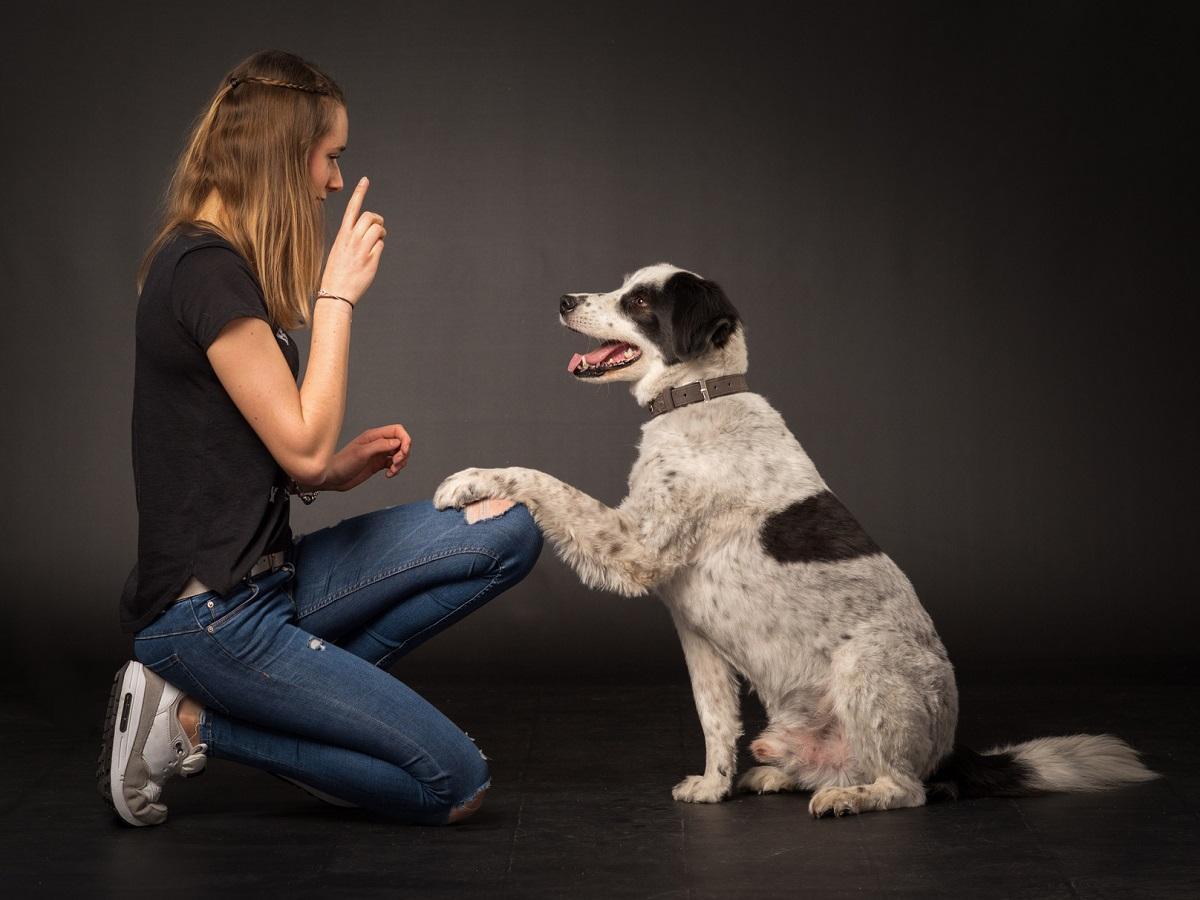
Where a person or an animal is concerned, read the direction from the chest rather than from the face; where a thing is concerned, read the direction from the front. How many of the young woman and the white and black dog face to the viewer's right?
1

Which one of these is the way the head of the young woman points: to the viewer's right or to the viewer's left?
to the viewer's right

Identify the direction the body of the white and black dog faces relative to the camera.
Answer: to the viewer's left

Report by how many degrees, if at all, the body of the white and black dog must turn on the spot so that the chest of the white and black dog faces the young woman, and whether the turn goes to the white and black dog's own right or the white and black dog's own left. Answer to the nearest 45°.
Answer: approximately 45° to the white and black dog's own left

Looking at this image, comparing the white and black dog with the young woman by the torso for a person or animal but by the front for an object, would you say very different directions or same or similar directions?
very different directions

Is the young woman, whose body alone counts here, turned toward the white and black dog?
yes

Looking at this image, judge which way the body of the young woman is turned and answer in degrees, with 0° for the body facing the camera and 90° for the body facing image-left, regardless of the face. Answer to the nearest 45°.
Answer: approximately 270°
